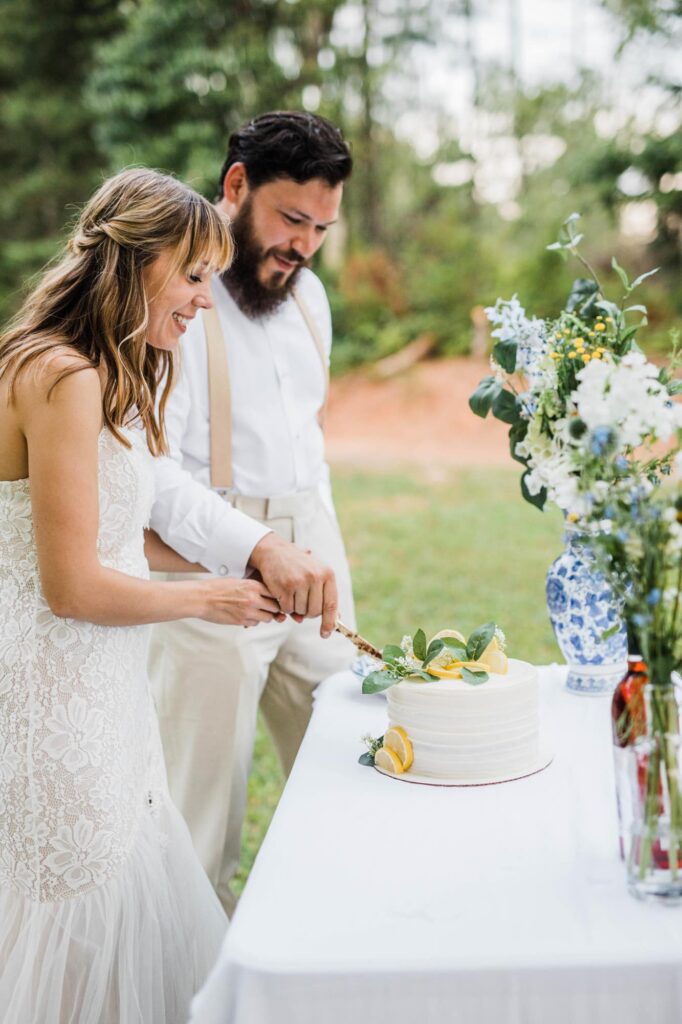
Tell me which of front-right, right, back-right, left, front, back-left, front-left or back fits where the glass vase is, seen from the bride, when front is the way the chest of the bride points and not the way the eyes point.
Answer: front-right

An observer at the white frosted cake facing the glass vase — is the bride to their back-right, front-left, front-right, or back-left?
back-right

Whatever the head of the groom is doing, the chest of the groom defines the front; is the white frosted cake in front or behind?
in front

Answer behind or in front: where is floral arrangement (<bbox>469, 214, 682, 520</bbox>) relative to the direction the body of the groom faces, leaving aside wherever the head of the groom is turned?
in front

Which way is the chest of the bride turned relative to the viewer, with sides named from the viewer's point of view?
facing to the right of the viewer

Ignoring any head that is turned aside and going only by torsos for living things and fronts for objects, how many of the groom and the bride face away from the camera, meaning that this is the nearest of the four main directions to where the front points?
0

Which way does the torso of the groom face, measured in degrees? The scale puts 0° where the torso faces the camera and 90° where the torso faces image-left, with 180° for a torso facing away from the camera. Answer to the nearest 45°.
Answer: approximately 315°

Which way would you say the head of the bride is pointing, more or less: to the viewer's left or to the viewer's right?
to the viewer's right

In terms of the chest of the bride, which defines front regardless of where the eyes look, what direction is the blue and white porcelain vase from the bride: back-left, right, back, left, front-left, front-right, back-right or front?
front

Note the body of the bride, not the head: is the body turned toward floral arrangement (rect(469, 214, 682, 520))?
yes

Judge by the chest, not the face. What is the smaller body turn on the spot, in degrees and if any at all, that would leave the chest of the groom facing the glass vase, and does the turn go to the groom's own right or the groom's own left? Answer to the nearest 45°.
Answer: approximately 45° to the groom's own right

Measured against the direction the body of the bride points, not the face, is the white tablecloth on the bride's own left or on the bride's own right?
on the bride's own right

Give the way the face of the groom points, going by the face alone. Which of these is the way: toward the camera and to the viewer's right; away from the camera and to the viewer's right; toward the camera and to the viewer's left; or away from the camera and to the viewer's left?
toward the camera and to the viewer's right
